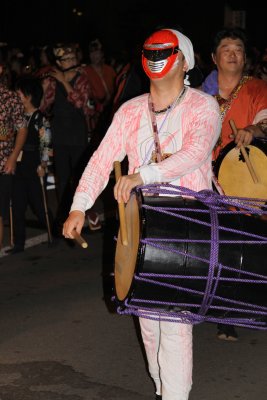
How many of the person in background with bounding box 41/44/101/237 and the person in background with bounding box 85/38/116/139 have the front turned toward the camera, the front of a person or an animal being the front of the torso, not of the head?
2

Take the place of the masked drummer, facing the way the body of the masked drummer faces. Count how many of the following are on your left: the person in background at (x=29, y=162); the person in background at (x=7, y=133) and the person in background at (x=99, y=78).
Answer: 0

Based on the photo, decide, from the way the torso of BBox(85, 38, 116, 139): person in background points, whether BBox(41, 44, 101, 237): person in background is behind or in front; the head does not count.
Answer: in front

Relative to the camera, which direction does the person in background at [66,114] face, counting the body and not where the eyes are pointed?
toward the camera

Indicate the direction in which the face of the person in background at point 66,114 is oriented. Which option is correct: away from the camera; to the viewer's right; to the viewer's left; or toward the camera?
toward the camera

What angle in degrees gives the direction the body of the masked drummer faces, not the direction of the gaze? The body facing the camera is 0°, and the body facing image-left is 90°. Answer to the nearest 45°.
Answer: approximately 45°

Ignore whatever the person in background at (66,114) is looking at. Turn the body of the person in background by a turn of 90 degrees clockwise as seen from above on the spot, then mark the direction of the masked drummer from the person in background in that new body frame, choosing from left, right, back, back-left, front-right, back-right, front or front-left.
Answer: left

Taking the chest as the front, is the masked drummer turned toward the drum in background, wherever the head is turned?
no

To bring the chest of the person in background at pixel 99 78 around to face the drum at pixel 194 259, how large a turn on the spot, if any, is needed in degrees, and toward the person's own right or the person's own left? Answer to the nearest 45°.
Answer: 0° — they already face it

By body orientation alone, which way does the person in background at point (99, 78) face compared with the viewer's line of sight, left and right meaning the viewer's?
facing the viewer

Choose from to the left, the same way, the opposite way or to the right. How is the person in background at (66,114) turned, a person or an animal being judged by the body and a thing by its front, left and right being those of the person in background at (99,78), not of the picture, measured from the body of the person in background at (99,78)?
the same way

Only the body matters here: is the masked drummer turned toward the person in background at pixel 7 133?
no
